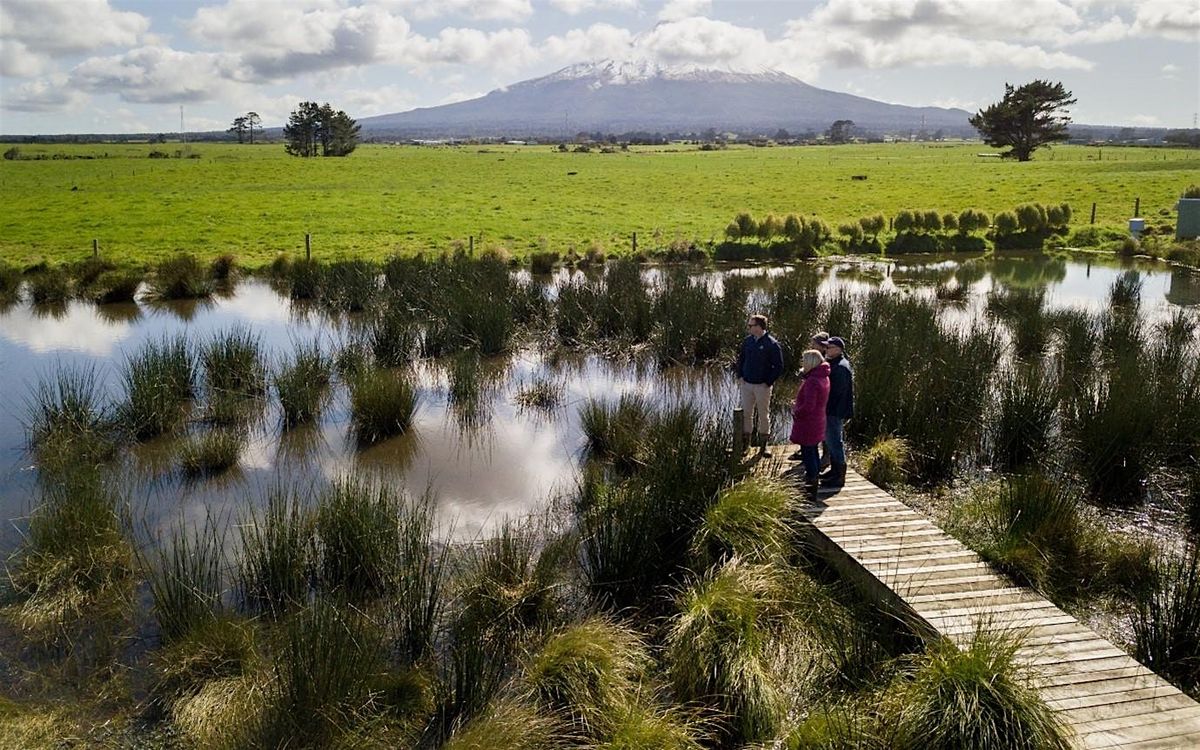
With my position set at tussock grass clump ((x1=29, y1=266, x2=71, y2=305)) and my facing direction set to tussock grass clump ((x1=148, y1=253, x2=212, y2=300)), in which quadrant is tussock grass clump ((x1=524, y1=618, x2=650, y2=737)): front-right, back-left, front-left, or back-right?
front-right

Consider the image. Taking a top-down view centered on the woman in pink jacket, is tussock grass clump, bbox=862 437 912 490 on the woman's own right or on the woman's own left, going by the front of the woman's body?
on the woman's own right

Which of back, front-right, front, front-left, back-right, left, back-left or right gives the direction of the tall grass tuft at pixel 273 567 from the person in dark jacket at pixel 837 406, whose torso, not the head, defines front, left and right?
front-left

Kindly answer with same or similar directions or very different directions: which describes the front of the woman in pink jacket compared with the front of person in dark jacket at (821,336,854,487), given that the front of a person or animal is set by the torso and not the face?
same or similar directions

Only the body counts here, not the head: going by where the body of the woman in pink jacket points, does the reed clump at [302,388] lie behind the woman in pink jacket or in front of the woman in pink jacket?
in front

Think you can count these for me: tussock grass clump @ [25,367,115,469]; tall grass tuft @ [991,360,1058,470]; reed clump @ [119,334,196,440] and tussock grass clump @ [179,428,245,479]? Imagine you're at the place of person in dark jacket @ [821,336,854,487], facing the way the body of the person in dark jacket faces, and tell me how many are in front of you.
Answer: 3

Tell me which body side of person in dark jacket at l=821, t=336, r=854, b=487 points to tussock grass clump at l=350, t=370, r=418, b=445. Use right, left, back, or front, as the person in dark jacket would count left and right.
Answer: front

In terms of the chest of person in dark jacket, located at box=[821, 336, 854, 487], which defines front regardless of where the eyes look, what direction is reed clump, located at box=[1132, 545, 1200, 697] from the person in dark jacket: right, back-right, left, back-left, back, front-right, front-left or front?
back-left

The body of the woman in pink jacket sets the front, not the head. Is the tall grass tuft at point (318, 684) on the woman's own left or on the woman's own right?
on the woman's own left

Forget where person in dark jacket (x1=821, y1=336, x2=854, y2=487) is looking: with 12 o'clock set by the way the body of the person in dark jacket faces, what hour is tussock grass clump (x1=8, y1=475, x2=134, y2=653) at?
The tussock grass clump is roughly at 11 o'clock from the person in dark jacket.

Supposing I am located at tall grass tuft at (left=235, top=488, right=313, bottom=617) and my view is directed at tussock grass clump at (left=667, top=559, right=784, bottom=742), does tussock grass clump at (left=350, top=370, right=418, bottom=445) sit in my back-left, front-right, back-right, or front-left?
back-left

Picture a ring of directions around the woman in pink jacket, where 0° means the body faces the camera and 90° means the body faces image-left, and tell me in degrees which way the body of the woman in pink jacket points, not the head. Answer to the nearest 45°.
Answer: approximately 90°

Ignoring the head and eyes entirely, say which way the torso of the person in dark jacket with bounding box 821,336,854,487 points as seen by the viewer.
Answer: to the viewer's left
